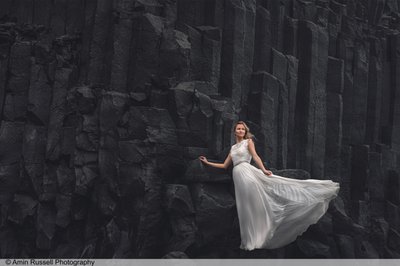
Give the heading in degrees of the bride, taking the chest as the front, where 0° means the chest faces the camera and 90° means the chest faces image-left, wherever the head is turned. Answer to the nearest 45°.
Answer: approximately 45°

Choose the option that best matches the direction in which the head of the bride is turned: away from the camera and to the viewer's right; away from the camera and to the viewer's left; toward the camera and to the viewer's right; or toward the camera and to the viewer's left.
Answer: toward the camera and to the viewer's left
